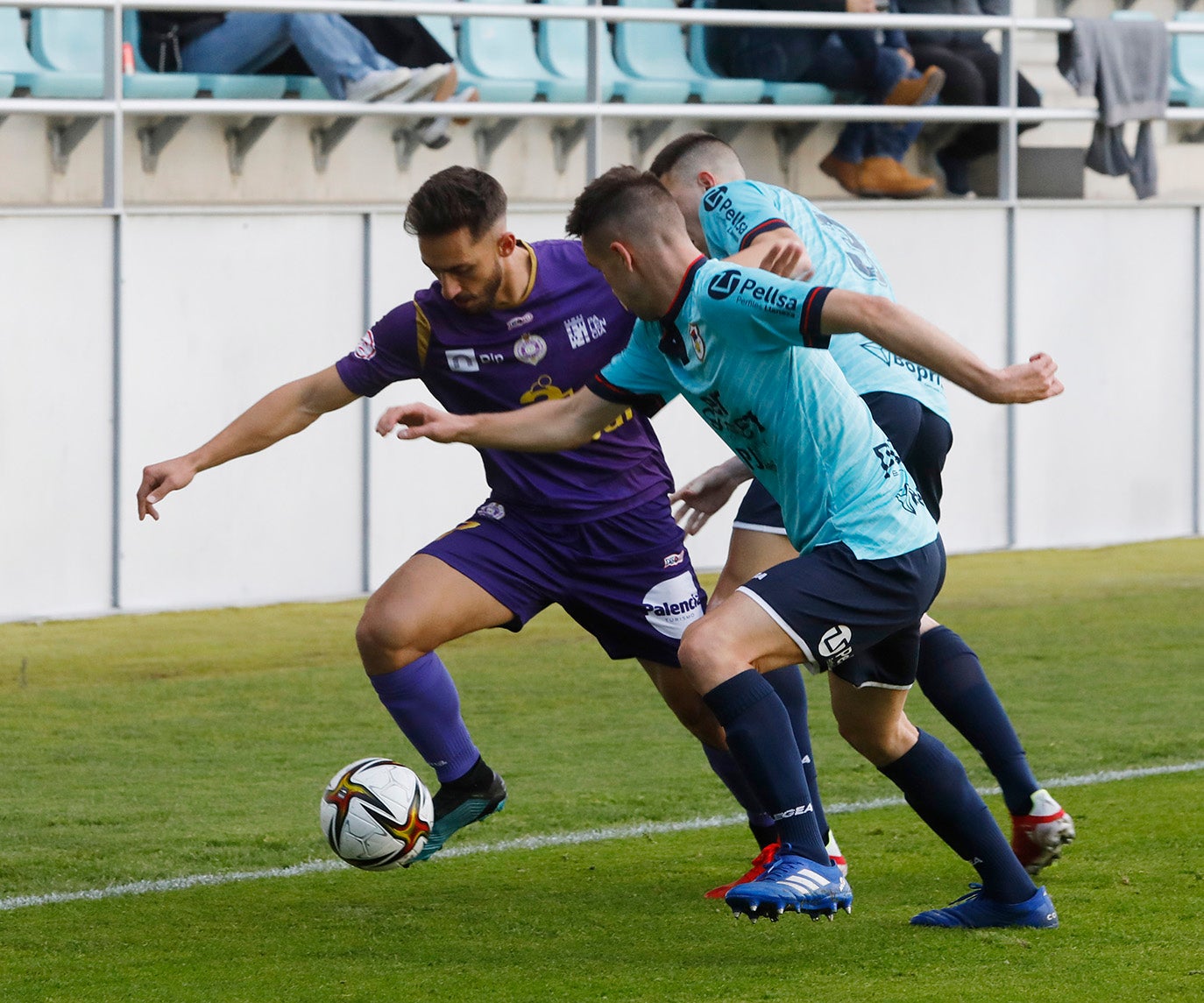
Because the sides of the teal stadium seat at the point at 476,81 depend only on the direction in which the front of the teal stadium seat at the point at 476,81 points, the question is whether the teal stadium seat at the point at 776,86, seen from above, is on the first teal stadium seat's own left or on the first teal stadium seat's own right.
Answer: on the first teal stadium seat's own left

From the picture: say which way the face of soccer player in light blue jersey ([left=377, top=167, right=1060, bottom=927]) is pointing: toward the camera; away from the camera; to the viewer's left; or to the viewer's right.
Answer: to the viewer's left

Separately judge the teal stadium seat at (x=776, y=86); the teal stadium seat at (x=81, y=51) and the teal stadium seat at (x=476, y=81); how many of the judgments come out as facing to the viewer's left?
0

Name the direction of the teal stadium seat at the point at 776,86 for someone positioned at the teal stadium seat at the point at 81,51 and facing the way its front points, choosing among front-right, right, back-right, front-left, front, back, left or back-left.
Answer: front-left

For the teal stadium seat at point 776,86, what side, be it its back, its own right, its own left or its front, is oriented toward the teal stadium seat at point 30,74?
right

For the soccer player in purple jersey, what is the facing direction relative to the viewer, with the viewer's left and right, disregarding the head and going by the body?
facing the viewer and to the left of the viewer

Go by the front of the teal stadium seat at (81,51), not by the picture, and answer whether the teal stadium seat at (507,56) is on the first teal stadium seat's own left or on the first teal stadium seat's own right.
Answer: on the first teal stadium seat's own left

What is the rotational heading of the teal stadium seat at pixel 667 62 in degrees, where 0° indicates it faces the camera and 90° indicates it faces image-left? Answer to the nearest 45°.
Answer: approximately 315°

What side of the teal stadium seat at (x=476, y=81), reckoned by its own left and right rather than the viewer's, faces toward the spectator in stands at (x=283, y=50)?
right

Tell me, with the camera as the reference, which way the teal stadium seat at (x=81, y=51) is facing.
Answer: facing the viewer and to the right of the viewer

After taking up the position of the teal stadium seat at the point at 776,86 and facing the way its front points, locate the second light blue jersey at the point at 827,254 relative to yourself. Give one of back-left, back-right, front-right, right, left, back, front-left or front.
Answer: front-right
